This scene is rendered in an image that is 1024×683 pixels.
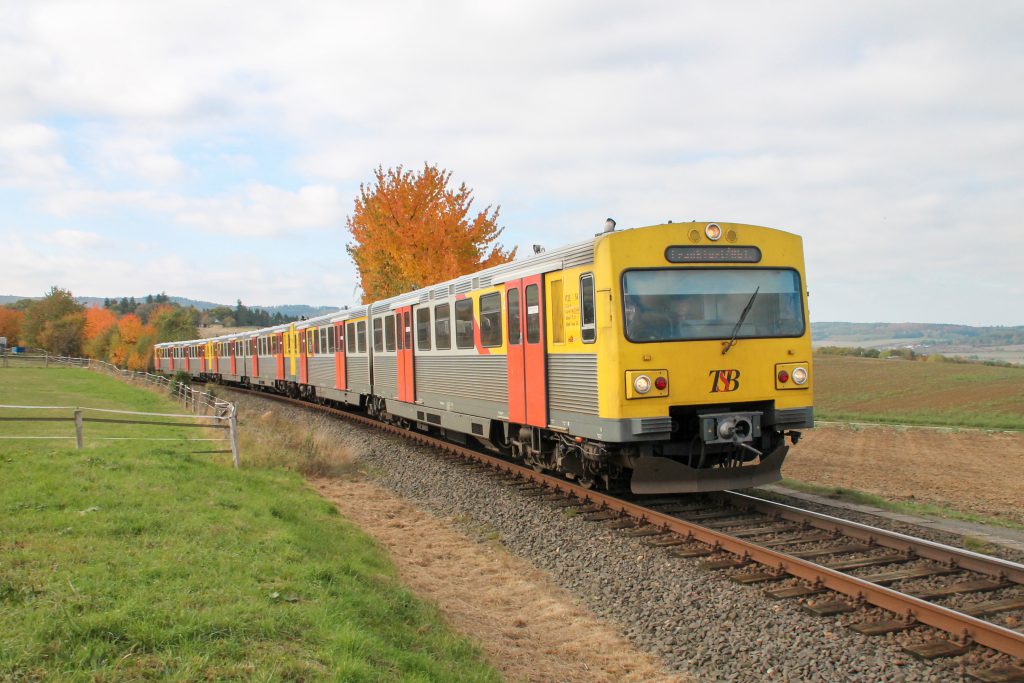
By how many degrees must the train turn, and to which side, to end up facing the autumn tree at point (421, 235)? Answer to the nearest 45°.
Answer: approximately 135° to its left

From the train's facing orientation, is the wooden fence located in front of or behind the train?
behind

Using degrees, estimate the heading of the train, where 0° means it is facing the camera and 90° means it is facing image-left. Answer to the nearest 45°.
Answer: approximately 315°
